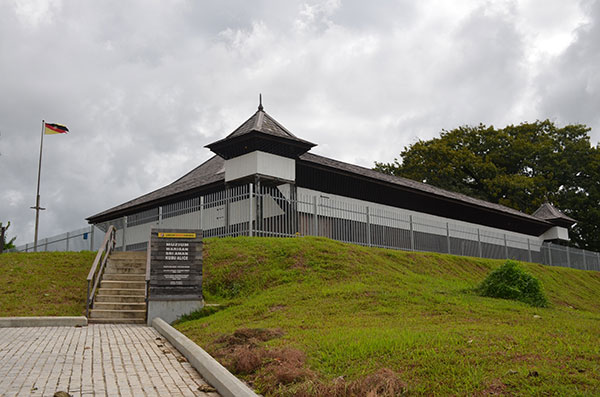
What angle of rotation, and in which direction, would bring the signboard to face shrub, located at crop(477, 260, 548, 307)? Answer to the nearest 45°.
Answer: approximately 90° to its left

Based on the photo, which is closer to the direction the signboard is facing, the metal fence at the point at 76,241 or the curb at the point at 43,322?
the curb

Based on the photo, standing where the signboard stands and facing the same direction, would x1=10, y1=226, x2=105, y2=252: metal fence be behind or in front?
behind

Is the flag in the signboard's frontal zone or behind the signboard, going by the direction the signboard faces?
behind

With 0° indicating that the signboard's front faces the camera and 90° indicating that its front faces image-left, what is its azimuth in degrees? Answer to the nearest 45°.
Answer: approximately 0°
